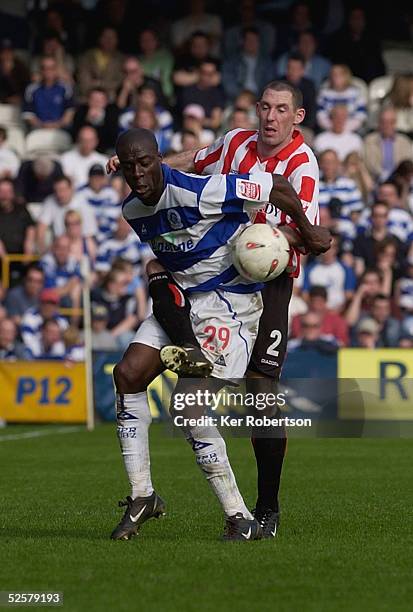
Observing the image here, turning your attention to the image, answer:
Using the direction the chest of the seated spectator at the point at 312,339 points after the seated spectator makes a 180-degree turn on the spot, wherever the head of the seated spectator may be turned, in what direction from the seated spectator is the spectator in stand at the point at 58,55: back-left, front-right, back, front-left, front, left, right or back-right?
front-left

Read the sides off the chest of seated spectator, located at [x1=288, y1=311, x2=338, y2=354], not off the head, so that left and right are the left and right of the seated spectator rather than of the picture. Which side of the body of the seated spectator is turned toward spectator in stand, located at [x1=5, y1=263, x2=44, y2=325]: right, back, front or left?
right

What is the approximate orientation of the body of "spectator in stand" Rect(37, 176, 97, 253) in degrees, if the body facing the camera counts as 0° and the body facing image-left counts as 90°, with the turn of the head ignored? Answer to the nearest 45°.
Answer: approximately 0°

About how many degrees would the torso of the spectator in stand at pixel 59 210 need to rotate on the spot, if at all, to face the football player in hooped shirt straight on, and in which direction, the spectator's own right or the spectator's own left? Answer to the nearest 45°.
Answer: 0° — they already face them
